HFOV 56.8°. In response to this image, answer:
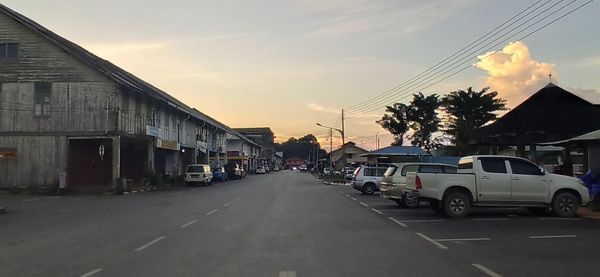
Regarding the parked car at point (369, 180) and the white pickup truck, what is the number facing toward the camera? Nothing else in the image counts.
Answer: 0

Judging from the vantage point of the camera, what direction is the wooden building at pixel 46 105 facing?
facing the viewer and to the right of the viewer

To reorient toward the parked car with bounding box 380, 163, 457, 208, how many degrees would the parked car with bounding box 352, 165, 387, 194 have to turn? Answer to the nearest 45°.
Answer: approximately 135° to its right

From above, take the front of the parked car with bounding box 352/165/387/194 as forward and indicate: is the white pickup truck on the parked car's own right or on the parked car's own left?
on the parked car's own right

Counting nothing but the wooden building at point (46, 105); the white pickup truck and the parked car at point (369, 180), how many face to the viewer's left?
0

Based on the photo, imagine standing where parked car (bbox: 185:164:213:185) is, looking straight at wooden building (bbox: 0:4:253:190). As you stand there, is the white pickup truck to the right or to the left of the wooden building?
left

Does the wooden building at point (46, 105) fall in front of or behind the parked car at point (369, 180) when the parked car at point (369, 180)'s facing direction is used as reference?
behind

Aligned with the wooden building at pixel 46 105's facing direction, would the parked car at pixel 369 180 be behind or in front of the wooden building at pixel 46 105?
in front

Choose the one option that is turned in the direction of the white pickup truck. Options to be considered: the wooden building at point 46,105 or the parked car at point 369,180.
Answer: the wooden building

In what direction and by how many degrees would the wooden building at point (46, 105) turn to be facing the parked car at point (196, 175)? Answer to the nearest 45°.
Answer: approximately 90° to its left

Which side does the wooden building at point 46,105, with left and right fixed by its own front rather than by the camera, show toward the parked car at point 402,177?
front

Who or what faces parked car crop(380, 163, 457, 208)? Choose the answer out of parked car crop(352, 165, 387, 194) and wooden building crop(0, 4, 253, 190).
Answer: the wooden building

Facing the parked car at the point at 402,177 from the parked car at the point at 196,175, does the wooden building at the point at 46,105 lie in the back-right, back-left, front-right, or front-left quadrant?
front-right

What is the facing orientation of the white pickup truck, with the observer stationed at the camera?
facing to the right of the viewer

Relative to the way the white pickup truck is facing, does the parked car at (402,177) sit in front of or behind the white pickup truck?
behind

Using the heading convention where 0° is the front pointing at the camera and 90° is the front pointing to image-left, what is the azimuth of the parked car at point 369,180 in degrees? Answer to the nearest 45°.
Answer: approximately 225°
